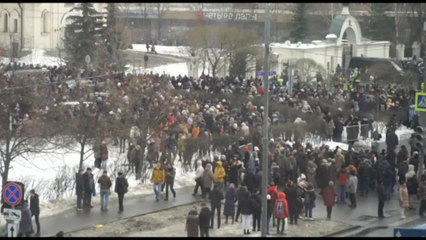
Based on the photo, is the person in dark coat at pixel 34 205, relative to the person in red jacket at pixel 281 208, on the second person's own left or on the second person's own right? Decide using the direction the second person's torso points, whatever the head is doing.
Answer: on the second person's own left

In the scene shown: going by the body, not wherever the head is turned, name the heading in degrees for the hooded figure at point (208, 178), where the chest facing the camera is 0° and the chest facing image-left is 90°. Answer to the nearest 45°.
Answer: approximately 180°

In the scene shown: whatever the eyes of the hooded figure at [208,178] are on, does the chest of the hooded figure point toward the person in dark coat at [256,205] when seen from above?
no

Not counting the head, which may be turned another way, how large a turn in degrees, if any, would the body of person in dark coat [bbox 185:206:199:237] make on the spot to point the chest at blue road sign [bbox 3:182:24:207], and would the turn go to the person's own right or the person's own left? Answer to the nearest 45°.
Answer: approximately 135° to the person's own left

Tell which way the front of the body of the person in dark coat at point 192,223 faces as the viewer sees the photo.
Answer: away from the camera

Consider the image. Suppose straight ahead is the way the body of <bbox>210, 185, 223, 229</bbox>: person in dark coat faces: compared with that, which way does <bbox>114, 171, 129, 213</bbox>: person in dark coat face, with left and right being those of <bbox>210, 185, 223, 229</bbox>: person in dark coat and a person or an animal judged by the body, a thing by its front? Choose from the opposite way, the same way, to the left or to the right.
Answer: the same way

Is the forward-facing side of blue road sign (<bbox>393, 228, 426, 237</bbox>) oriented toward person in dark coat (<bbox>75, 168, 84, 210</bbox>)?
no

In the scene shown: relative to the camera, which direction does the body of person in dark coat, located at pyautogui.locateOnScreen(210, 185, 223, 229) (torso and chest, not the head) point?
away from the camera

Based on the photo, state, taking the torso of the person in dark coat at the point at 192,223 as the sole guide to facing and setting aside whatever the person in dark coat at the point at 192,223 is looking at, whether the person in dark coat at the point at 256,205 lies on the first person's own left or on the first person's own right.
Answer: on the first person's own right

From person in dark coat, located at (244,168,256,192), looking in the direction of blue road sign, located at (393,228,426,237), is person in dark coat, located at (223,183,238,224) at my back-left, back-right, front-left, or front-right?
front-right

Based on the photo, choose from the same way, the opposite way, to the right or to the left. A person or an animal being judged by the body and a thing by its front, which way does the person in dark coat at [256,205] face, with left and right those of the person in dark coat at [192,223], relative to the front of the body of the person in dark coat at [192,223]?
the same way

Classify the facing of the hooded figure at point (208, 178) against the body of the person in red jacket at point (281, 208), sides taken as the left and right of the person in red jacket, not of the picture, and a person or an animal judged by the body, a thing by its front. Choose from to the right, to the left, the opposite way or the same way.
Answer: the same way

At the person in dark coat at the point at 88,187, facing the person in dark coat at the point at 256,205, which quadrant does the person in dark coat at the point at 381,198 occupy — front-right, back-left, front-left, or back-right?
front-left

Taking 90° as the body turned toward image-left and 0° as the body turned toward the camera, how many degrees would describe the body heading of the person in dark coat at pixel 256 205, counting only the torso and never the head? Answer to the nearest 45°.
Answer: approximately 180°

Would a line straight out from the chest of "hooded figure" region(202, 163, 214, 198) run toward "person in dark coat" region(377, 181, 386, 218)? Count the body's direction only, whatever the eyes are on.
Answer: no

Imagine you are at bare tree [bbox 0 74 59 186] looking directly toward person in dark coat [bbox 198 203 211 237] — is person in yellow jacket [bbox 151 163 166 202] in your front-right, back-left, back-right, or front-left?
front-left
